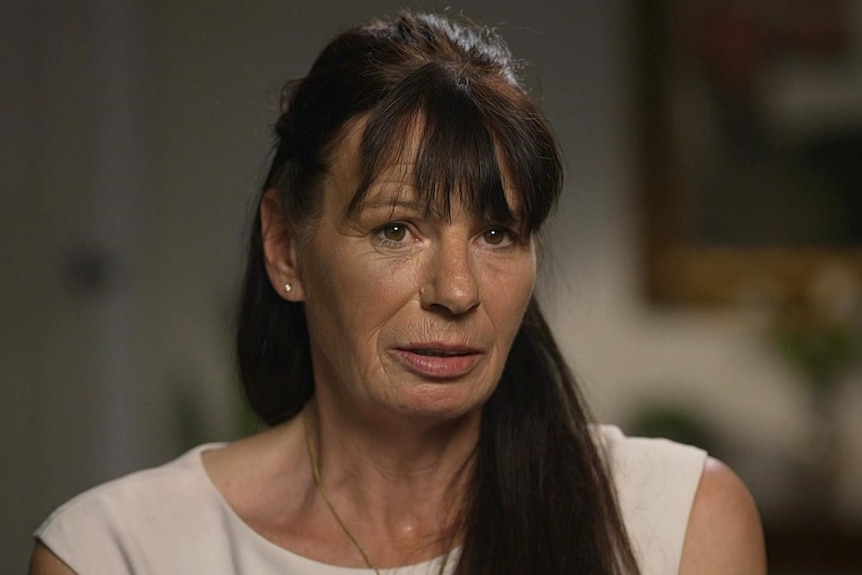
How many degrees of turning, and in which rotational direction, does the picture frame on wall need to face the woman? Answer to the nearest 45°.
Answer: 0° — it already faces them

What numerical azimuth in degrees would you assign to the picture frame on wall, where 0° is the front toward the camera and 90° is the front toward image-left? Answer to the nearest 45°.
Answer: approximately 0°

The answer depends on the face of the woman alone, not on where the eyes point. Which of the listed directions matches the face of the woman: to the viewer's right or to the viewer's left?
to the viewer's right
